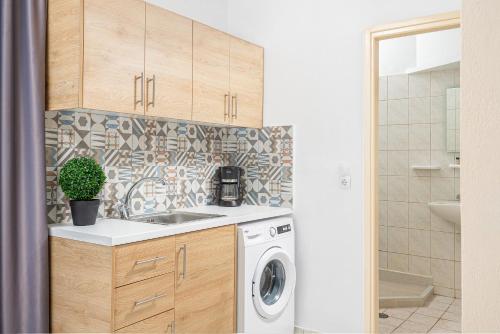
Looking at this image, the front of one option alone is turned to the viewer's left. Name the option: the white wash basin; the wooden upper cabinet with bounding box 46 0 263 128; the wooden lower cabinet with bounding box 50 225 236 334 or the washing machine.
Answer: the white wash basin

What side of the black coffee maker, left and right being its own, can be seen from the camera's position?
front

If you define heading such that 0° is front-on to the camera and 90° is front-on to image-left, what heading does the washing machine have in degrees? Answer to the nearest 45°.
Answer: approximately 315°

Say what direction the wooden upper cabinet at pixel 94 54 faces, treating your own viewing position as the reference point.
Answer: facing the viewer and to the right of the viewer

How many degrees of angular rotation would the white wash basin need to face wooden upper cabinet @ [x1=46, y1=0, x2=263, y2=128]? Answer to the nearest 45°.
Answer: approximately 45° to its right

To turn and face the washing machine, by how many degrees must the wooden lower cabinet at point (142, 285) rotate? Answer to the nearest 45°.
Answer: approximately 90° to its left

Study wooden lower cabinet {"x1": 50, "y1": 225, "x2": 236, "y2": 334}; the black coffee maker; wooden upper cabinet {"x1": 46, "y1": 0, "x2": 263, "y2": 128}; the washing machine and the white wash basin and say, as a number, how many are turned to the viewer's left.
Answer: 1

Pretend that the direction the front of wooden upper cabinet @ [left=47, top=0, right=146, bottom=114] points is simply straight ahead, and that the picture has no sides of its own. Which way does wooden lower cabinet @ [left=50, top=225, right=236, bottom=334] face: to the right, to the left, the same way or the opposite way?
the same way

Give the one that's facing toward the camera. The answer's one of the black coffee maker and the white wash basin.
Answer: the black coffee maker

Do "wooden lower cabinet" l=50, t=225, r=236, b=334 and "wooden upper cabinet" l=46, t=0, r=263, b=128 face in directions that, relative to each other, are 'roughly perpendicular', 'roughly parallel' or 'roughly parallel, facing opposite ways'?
roughly parallel
